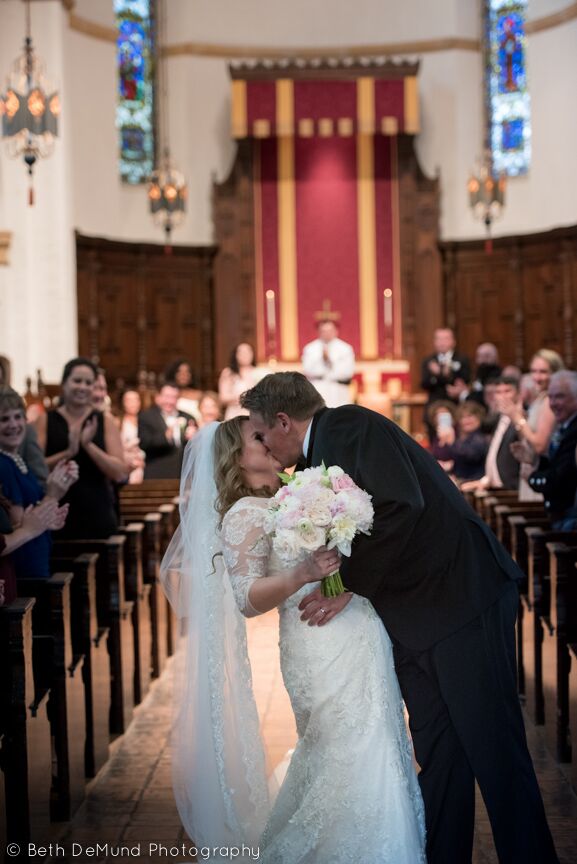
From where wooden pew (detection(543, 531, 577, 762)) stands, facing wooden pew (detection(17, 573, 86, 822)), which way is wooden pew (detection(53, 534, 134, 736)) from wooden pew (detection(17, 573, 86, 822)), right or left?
right

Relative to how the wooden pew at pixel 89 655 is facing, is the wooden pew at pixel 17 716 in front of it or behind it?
behind

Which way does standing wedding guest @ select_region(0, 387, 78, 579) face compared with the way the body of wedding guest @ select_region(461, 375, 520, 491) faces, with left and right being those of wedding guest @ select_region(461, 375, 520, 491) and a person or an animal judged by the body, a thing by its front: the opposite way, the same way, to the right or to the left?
to the left

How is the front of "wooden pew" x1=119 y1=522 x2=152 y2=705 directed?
away from the camera

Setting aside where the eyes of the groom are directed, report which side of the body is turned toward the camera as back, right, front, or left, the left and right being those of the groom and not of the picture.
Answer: left

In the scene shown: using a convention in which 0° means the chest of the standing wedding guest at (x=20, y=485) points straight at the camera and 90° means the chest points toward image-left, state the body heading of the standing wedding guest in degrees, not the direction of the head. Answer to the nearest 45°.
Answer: approximately 315°

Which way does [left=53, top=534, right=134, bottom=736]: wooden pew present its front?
away from the camera

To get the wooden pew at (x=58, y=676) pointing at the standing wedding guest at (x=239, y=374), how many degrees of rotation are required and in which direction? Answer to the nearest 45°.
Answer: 0° — it already faces them

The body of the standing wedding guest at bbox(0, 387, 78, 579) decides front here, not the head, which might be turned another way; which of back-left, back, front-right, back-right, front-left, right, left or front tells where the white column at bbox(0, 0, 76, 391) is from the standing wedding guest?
back-left

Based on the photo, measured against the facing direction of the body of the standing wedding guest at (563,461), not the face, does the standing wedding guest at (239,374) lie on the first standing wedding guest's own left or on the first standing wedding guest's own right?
on the first standing wedding guest's own right
